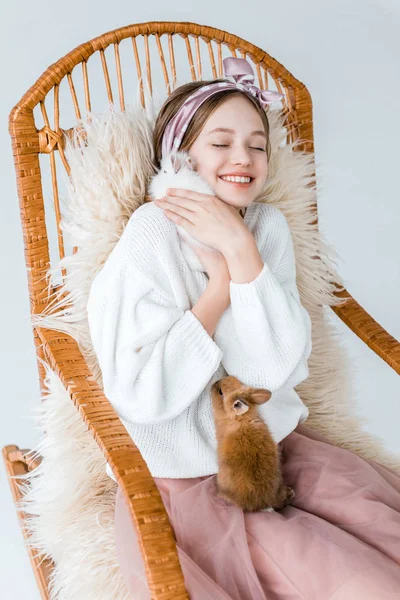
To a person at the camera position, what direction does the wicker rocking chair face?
facing the viewer and to the right of the viewer

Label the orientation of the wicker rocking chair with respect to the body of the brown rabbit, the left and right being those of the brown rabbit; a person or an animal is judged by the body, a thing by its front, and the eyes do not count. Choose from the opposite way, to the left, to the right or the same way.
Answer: the opposite way

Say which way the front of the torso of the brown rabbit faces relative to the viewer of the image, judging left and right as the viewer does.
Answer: facing away from the viewer and to the left of the viewer

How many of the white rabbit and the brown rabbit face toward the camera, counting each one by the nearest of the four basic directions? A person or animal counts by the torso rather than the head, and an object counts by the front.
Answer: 0
